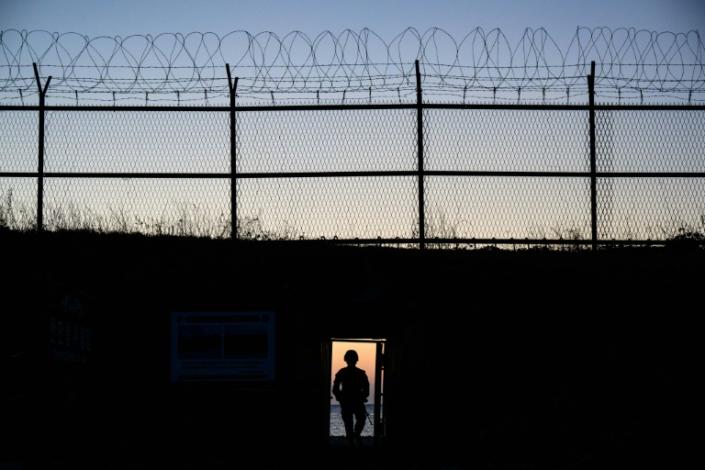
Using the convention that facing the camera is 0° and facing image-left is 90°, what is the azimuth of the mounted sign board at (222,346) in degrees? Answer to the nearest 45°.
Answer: approximately 0°

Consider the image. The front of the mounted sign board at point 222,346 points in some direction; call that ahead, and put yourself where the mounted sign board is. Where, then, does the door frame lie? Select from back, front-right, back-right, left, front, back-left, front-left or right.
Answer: left

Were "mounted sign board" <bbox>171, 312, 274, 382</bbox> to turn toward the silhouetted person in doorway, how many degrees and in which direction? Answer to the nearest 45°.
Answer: approximately 90° to its left
